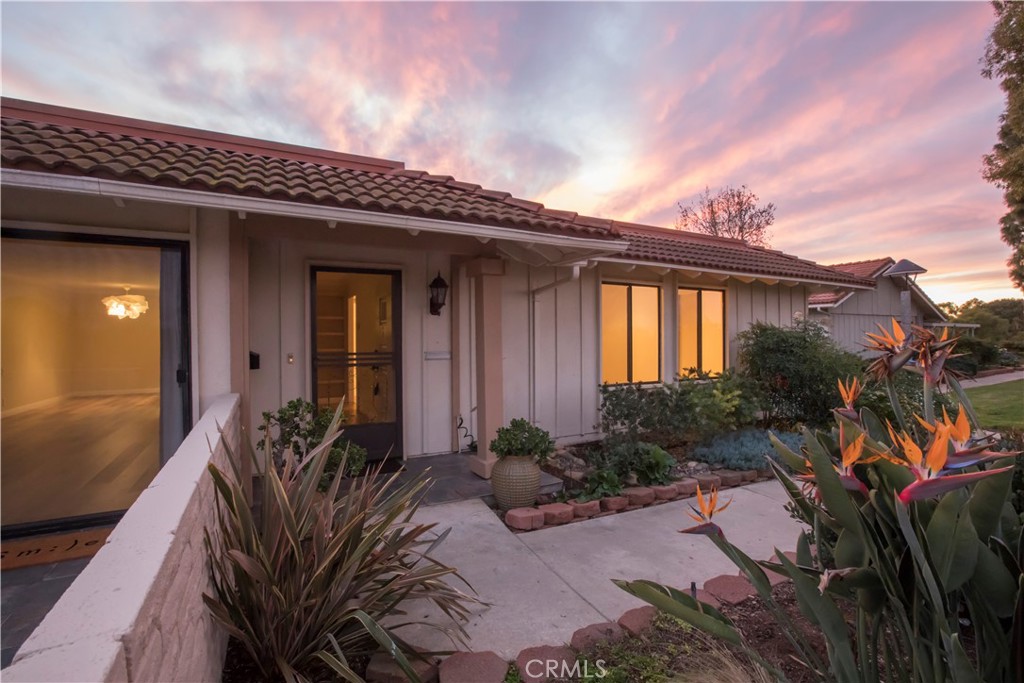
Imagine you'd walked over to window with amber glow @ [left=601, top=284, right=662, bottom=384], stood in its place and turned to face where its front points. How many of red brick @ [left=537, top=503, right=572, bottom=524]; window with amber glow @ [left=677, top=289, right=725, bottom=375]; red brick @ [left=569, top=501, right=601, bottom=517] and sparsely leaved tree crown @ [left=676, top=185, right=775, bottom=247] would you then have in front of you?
2

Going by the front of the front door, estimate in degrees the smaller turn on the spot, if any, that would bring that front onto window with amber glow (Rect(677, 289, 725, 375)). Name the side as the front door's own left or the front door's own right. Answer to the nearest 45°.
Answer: approximately 90° to the front door's own left

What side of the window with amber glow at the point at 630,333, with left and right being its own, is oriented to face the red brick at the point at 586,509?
front

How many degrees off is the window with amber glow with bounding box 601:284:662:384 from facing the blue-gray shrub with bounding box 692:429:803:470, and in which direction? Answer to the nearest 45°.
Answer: approximately 45° to its left

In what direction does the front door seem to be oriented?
toward the camera

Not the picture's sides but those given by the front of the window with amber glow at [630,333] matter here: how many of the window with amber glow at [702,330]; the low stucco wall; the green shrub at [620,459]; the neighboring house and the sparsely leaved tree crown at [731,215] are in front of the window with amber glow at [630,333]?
2

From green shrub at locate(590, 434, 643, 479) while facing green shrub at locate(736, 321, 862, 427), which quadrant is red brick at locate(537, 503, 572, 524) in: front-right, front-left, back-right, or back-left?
back-right

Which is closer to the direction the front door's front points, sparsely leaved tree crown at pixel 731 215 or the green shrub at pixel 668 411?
the green shrub

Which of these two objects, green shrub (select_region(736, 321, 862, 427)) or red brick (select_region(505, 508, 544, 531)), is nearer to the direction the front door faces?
the red brick

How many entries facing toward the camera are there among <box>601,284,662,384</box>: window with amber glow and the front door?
2

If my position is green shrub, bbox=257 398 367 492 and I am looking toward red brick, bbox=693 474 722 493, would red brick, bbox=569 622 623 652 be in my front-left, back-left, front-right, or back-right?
front-right

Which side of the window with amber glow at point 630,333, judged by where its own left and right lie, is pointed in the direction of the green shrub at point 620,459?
front

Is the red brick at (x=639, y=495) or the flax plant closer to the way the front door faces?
the flax plant

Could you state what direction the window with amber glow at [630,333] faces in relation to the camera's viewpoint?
facing the viewer
